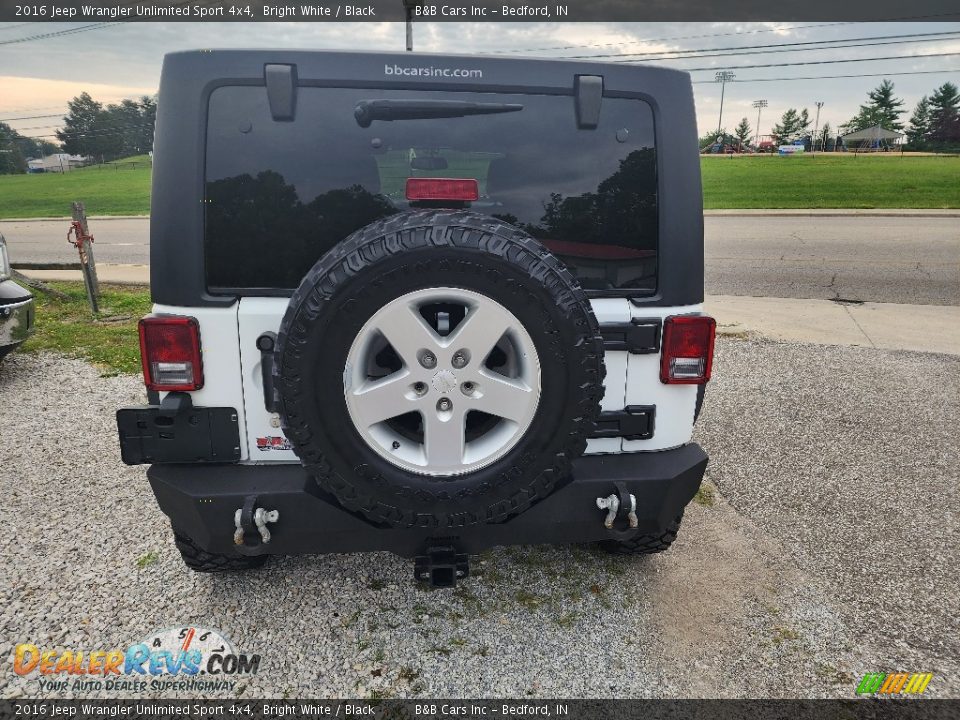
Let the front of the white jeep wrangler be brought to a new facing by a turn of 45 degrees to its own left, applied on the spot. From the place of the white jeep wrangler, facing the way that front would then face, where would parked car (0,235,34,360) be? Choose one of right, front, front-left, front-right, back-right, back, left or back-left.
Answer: front

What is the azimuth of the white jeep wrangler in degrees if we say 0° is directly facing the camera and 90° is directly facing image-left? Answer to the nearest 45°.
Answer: approximately 180°

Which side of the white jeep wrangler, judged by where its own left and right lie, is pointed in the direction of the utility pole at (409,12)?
front
